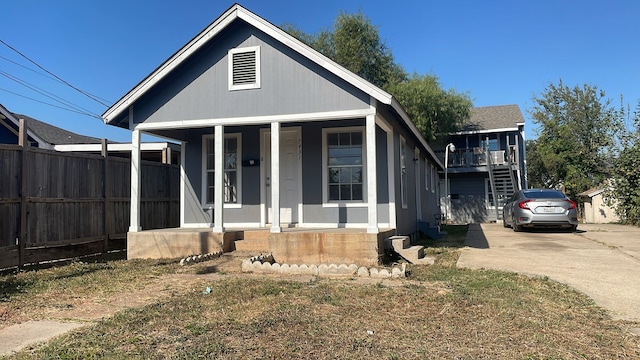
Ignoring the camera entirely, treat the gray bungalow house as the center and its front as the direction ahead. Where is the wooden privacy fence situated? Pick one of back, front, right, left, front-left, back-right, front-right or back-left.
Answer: right

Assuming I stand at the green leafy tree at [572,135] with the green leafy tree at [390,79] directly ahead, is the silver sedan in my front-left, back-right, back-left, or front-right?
front-left

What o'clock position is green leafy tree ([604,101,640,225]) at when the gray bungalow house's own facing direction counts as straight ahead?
The green leafy tree is roughly at 8 o'clock from the gray bungalow house.

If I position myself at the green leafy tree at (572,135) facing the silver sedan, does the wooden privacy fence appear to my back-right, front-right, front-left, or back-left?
front-right

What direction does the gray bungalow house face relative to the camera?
toward the camera

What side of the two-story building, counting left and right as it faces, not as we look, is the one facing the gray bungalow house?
front

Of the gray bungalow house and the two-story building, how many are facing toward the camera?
2

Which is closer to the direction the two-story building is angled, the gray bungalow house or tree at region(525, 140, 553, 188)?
the gray bungalow house

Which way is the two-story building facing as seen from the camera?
toward the camera

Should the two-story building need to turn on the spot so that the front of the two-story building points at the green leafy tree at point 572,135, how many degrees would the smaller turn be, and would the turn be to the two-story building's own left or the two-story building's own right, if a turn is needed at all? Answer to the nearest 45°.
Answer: approximately 90° to the two-story building's own left

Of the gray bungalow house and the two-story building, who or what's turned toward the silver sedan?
the two-story building

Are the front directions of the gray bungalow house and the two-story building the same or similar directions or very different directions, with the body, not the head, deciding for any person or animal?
same or similar directions

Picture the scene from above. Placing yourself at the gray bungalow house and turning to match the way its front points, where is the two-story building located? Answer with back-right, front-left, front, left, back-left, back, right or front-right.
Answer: back-left

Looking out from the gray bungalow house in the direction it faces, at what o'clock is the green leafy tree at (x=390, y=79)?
The green leafy tree is roughly at 7 o'clock from the gray bungalow house.

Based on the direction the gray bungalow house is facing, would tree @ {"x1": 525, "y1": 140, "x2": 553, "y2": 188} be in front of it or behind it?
behind
